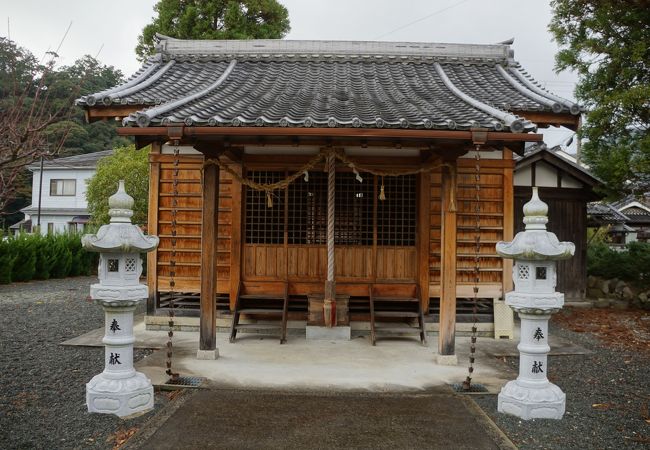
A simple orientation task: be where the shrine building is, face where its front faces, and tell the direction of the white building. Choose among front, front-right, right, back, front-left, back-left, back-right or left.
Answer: back-right

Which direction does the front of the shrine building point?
toward the camera

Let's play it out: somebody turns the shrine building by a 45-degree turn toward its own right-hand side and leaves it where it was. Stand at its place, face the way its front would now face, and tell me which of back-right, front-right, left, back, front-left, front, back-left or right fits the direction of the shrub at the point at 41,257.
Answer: right

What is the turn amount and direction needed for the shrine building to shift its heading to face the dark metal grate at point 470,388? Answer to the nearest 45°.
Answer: approximately 45° to its left

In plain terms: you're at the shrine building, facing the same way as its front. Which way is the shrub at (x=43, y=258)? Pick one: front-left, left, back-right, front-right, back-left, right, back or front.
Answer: back-right

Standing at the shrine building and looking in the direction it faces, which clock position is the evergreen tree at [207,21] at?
The evergreen tree is roughly at 5 o'clock from the shrine building.

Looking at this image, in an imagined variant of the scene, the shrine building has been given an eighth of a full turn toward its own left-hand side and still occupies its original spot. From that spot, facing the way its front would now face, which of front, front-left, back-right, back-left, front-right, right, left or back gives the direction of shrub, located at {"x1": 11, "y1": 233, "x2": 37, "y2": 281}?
back

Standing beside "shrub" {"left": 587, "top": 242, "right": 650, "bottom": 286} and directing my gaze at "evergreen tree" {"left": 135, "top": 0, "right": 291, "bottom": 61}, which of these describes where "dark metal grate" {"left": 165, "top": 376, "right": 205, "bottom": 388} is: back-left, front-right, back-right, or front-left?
front-left

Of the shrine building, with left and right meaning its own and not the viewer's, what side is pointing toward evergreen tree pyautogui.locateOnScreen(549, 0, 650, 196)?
left

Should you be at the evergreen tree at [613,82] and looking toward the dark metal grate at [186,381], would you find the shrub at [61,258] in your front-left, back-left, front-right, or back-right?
front-right

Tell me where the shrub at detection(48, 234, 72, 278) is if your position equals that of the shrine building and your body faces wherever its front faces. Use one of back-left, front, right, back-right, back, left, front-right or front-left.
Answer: back-right

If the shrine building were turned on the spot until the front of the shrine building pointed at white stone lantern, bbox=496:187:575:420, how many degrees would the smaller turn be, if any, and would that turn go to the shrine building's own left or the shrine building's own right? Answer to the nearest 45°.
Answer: approximately 45° to the shrine building's own left

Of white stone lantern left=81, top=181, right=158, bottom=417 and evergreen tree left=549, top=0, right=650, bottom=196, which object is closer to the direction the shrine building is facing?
the white stone lantern

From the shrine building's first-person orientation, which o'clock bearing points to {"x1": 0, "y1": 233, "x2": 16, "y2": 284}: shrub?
The shrub is roughly at 4 o'clock from the shrine building.
